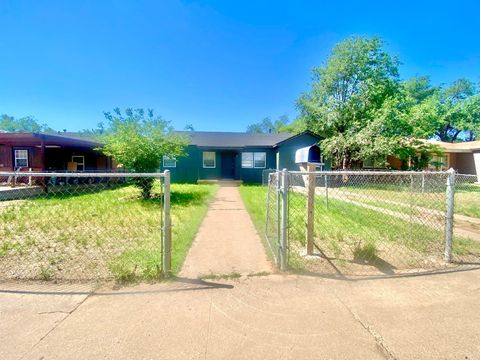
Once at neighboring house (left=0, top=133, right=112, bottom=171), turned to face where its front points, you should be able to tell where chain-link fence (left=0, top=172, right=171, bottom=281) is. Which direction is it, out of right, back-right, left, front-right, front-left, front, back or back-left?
front

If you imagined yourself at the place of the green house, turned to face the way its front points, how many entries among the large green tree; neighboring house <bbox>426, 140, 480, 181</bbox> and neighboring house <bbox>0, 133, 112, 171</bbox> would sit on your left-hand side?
2

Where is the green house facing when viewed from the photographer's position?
facing the viewer

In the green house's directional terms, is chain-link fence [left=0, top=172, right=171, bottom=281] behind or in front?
in front

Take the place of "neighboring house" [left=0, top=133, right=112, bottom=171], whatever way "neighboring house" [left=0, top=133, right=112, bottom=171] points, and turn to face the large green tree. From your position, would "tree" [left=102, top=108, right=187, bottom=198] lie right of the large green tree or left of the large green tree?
right

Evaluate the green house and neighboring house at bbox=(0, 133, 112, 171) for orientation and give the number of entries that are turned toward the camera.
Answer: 2

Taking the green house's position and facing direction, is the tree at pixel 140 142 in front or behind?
in front

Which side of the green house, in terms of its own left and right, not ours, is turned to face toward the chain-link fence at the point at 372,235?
front
